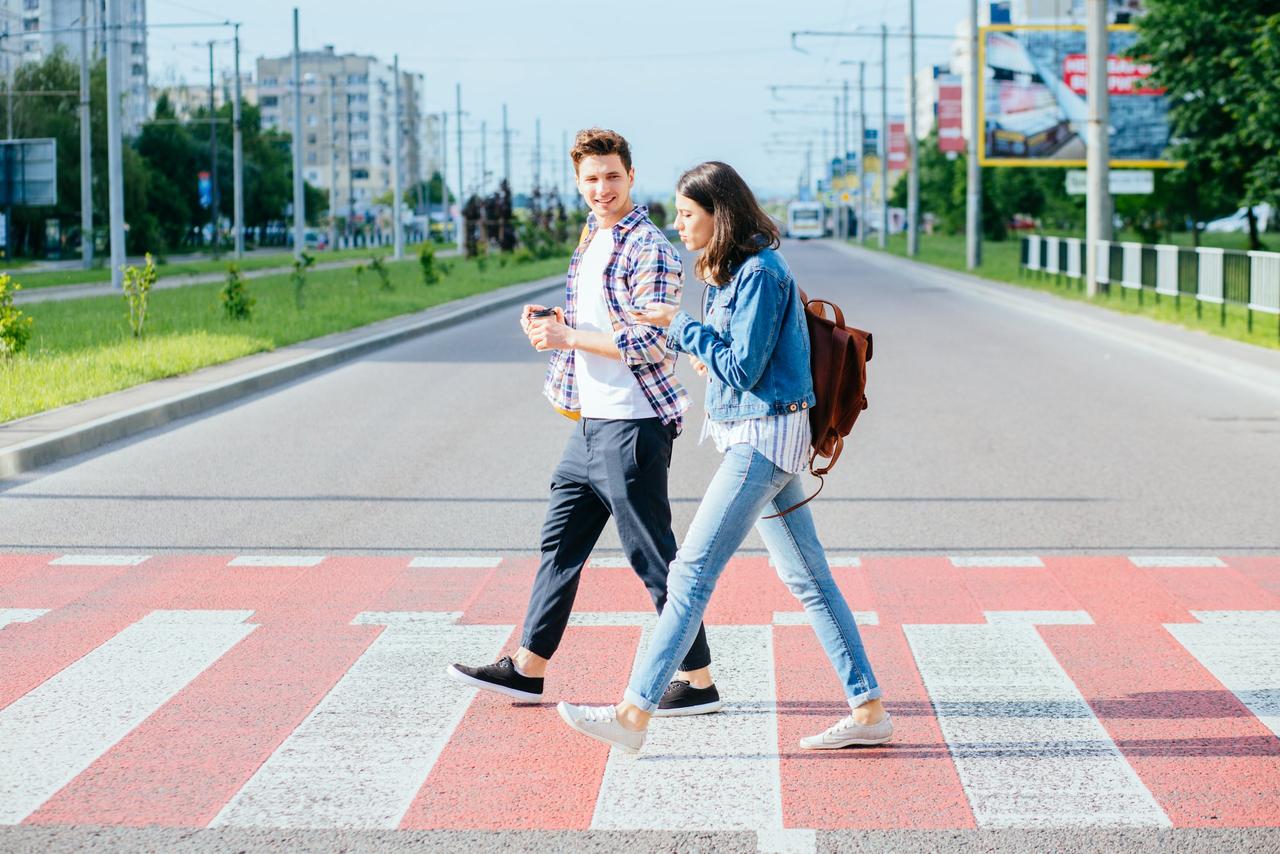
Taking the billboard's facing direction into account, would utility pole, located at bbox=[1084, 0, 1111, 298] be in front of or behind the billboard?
in front

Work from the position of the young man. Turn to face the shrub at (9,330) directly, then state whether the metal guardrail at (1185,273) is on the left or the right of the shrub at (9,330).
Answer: right

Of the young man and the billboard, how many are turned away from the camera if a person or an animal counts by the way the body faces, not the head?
0

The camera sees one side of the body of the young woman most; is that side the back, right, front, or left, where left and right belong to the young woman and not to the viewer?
left

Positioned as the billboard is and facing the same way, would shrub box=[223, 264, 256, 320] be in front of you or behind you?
in front

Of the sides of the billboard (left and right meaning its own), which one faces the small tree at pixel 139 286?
front

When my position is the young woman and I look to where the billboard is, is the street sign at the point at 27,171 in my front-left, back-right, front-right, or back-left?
front-left

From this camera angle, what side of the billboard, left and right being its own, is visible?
front
